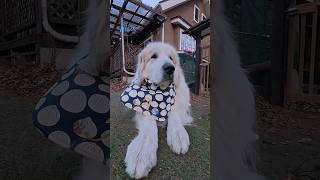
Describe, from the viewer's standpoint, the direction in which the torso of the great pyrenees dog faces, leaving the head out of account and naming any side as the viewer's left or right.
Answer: facing the viewer
